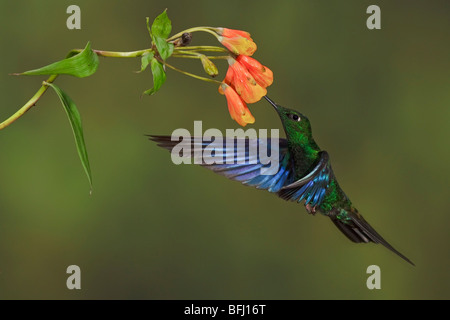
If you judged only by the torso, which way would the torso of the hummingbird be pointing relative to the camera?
to the viewer's left
